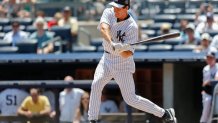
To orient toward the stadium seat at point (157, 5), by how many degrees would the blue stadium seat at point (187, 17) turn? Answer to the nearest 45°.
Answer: approximately 135° to its right

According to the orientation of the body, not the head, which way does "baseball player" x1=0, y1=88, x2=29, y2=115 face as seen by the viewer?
away from the camera

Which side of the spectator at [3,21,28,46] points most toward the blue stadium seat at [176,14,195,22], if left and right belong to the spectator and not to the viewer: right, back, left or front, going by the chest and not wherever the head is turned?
left

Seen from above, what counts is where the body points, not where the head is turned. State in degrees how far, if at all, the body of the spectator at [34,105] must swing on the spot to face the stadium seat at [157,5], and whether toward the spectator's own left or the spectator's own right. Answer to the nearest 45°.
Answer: approximately 135° to the spectator's own left

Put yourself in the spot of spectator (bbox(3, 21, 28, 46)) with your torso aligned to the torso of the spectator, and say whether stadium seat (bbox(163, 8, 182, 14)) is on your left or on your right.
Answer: on your left

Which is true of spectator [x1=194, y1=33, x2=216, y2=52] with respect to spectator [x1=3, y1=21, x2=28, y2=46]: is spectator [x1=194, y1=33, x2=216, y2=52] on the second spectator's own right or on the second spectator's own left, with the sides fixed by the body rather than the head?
on the second spectator's own left

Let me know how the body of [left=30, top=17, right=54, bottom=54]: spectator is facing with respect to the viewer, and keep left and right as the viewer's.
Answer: facing the viewer
